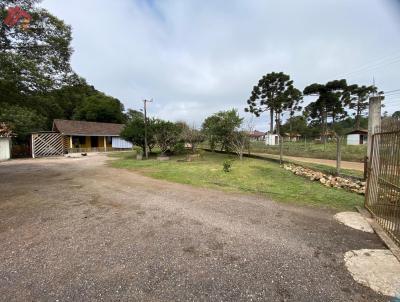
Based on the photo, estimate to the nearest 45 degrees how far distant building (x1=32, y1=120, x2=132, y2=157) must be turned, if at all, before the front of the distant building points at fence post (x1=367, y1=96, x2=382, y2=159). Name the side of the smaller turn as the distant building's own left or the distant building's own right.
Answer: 0° — it already faces it

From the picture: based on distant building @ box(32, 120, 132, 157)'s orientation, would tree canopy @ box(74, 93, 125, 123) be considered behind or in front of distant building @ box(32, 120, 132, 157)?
behind

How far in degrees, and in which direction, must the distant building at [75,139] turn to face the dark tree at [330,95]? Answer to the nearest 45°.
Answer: approximately 90° to its left

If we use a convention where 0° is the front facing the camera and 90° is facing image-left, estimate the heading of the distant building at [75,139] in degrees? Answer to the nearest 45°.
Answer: approximately 0°

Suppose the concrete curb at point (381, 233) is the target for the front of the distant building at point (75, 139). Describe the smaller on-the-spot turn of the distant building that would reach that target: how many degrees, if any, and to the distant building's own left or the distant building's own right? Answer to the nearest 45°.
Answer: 0° — it already faces it

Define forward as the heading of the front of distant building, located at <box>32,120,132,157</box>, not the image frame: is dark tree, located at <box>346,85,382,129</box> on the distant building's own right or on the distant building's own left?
on the distant building's own left

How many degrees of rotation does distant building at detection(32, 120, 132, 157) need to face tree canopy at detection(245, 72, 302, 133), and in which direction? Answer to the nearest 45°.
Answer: approximately 90° to its left

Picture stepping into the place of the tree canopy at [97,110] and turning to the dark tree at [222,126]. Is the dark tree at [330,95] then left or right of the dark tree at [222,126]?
left

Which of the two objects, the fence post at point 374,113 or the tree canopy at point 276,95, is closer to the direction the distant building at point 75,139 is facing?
the fence post
